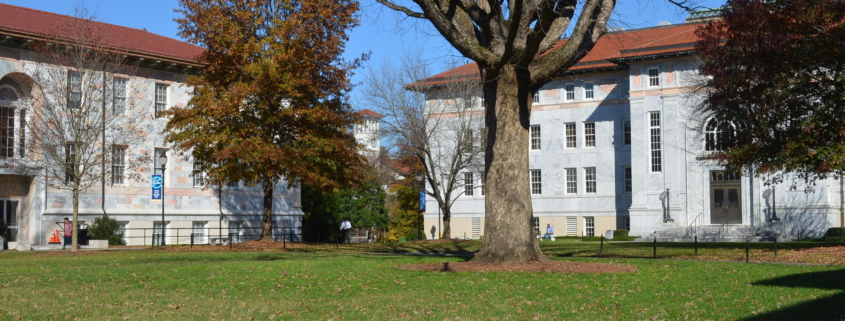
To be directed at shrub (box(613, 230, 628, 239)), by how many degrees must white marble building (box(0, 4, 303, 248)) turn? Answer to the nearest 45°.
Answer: approximately 45° to its left

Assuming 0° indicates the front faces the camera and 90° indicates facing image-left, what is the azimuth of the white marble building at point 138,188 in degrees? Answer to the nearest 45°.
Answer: approximately 315°

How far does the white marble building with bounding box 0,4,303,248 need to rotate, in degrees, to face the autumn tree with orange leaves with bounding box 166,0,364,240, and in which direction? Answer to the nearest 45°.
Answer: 0° — it already faces it

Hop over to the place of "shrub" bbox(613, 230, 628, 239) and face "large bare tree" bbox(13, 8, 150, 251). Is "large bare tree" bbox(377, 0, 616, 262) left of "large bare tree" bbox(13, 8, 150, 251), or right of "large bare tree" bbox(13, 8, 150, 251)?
left

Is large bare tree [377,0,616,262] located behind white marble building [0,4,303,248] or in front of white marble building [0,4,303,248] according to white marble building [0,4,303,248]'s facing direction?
in front

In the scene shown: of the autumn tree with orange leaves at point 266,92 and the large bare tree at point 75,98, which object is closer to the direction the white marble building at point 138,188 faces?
the autumn tree with orange leaves
